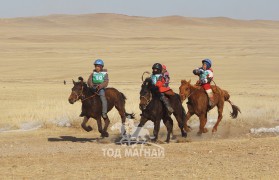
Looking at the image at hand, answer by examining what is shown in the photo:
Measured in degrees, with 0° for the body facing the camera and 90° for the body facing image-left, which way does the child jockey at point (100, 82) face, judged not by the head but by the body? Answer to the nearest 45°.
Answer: approximately 45°

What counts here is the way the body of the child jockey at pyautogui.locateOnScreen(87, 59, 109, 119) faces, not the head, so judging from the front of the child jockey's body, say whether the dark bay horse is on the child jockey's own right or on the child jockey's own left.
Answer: on the child jockey's own left

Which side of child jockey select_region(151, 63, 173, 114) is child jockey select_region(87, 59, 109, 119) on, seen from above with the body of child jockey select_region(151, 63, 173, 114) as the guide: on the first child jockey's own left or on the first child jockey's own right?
on the first child jockey's own right

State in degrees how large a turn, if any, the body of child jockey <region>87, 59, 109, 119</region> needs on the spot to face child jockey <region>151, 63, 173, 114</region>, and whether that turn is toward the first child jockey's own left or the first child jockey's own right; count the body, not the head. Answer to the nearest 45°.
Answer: approximately 90° to the first child jockey's own left

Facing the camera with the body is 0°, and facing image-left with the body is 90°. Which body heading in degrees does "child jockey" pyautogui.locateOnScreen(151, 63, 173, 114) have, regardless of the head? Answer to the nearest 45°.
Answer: approximately 45°

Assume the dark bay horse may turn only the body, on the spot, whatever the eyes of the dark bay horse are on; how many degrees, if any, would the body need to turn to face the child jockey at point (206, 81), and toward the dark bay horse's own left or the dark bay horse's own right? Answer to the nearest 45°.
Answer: approximately 180°
